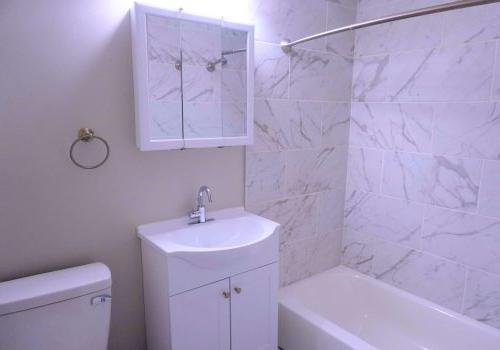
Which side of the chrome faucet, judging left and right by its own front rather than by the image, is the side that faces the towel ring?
right

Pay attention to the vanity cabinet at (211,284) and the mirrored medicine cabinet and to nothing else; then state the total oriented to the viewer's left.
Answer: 0

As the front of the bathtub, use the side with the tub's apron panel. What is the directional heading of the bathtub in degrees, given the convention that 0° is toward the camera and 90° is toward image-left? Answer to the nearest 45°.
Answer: approximately 45°

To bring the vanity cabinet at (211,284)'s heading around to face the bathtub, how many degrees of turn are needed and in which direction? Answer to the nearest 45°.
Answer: approximately 45° to its left

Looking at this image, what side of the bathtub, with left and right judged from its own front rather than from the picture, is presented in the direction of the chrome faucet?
front

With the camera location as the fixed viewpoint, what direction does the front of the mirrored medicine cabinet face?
facing the viewer and to the right of the viewer
